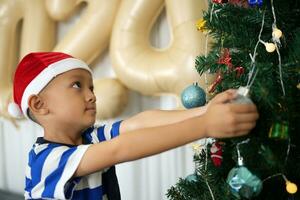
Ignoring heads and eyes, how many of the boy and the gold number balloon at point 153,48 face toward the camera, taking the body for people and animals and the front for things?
1

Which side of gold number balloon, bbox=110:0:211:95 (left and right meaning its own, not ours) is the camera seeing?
front

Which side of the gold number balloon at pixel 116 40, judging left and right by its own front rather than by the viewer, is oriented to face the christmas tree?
front

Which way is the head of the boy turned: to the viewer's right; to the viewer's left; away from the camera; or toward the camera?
to the viewer's right

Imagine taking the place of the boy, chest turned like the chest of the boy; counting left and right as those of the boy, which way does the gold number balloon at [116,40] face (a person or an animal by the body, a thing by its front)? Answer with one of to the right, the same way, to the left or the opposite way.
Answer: to the right

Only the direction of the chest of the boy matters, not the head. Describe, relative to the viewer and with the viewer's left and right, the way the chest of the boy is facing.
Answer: facing to the right of the viewer

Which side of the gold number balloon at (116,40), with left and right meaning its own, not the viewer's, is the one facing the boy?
front

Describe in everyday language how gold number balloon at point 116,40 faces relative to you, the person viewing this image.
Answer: facing the viewer

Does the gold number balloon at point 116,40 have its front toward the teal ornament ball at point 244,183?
yes
